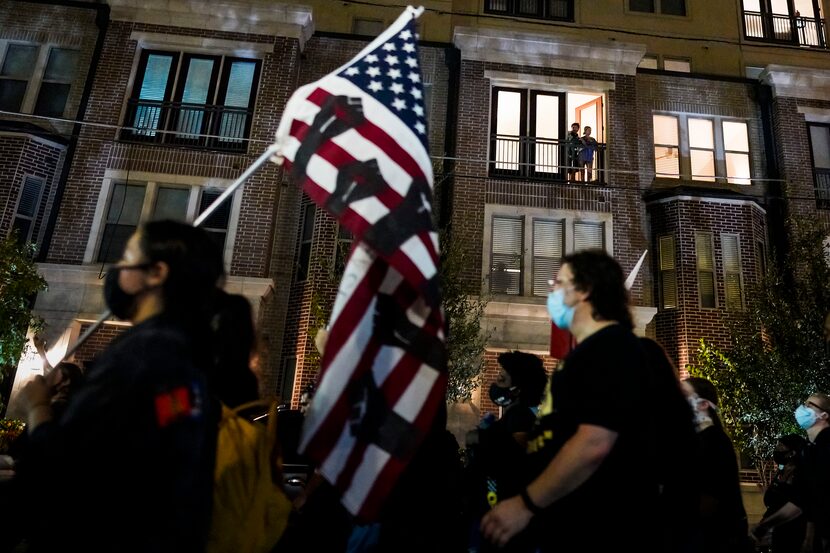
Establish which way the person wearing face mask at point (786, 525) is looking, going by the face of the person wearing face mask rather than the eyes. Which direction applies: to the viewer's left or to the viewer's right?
to the viewer's left

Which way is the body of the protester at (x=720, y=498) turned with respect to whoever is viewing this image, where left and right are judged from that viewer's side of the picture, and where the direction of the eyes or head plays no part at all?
facing to the left of the viewer

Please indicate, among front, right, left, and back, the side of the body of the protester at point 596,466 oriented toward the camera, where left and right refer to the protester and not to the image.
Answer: left

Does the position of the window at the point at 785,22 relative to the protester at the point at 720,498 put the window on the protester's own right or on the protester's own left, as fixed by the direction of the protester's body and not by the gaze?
on the protester's own right

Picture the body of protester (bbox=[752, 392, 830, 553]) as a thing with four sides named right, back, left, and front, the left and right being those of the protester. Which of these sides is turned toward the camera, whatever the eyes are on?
left

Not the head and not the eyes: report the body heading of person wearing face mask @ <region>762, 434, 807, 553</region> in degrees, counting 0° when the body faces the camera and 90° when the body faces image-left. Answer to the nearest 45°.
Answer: approximately 90°

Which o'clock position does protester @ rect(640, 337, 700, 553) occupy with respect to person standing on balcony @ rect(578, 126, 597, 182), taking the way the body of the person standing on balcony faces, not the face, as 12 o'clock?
The protester is roughly at 12 o'clock from the person standing on balcony.

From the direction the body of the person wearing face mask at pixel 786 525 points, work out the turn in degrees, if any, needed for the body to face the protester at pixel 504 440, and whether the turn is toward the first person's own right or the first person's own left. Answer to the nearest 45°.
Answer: approximately 45° to the first person's own left

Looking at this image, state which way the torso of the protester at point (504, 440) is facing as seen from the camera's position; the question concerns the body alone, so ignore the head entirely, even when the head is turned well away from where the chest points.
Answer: to the viewer's left
